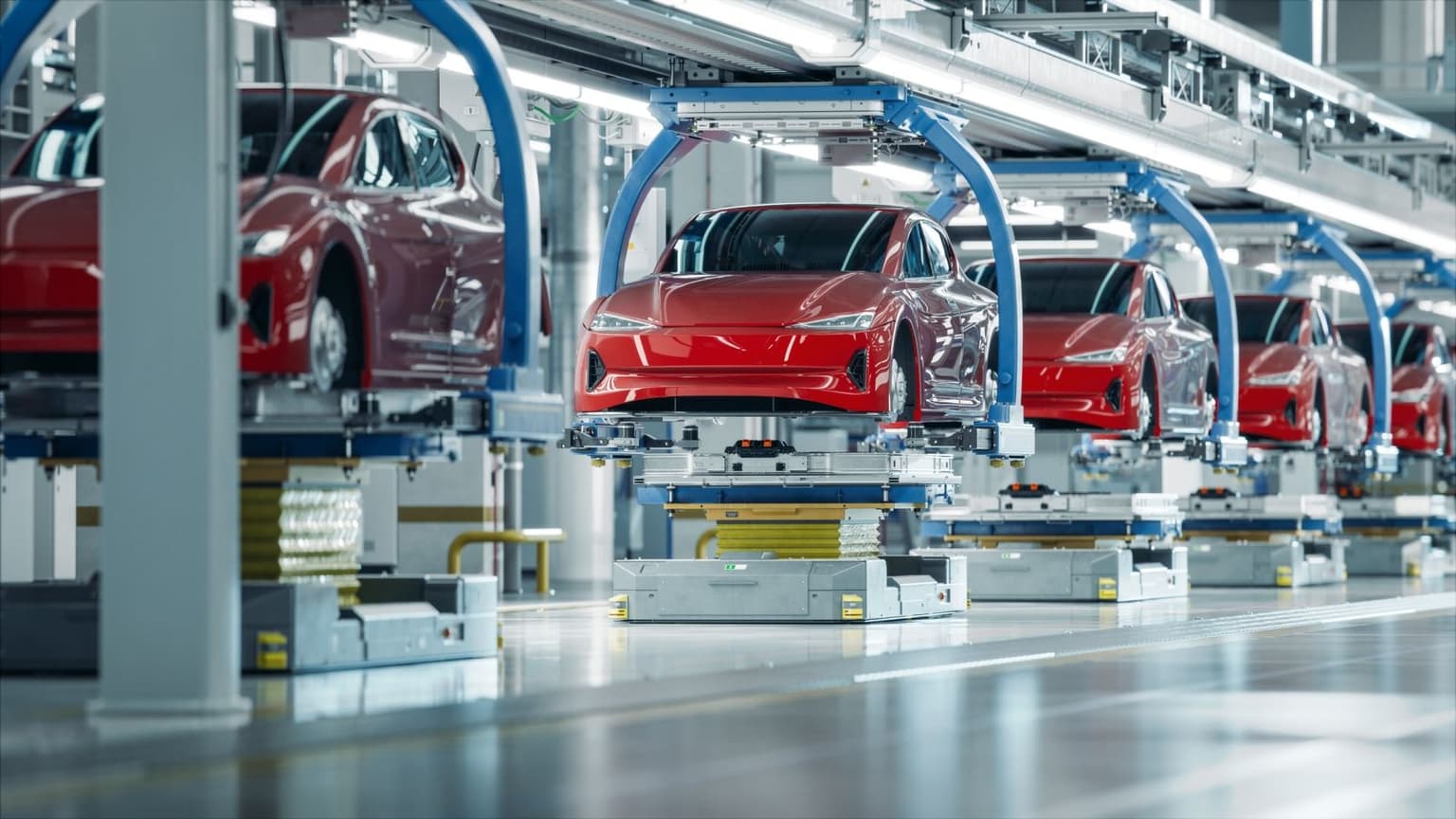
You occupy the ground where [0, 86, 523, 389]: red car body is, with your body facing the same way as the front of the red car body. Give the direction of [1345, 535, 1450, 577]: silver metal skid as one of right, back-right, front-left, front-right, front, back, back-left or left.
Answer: back

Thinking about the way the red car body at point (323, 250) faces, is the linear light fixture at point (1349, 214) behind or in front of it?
behind

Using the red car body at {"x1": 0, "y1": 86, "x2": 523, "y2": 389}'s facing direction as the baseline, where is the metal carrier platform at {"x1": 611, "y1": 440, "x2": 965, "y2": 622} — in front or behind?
behind

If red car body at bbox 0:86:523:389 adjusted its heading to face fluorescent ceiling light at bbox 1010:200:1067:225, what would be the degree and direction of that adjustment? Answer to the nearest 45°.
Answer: approximately 180°

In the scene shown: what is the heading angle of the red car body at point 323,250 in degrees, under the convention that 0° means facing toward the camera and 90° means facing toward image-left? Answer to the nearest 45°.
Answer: approximately 45°

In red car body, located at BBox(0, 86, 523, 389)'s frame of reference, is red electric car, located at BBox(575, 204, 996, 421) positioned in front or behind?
behind

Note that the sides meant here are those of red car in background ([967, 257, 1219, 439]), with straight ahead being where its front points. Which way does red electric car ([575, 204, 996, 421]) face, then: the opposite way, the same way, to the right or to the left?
the same way

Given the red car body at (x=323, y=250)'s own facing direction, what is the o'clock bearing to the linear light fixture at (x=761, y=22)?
The linear light fixture is roughly at 6 o'clock from the red car body.

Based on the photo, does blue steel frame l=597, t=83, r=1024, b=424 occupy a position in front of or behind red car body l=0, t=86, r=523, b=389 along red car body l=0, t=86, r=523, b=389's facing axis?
behind

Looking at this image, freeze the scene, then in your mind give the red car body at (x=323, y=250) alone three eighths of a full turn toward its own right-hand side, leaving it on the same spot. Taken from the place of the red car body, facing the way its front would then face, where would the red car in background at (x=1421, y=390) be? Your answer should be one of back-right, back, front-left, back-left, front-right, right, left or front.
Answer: front-right

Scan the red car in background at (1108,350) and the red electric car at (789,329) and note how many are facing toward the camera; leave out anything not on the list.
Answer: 2

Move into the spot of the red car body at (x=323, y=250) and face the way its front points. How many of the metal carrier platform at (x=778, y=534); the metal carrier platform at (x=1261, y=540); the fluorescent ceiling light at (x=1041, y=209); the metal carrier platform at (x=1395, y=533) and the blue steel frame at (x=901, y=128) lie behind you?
5

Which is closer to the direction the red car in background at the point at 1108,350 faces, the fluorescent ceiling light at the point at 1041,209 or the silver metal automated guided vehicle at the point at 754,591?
the silver metal automated guided vehicle

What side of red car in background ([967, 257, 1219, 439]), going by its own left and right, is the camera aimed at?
front

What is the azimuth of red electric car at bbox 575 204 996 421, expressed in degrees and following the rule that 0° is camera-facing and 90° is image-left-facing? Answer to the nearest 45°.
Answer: approximately 0°
